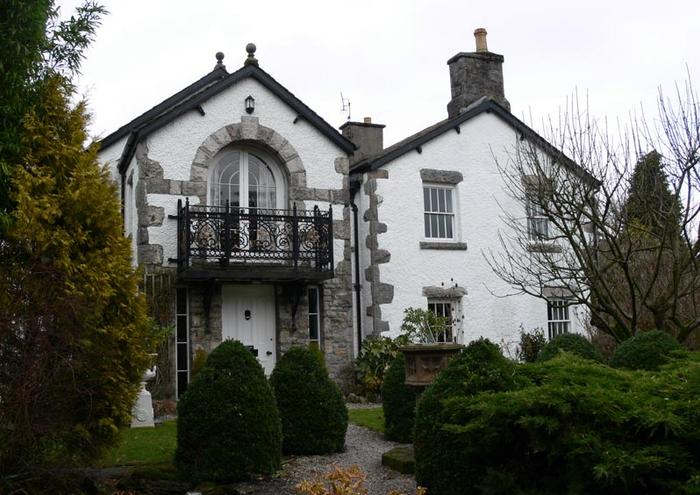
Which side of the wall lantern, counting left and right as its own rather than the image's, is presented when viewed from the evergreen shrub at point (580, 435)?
front

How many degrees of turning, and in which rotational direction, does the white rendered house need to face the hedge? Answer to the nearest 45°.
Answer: approximately 45° to its left

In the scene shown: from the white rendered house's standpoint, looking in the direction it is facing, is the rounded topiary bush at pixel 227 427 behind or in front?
in front

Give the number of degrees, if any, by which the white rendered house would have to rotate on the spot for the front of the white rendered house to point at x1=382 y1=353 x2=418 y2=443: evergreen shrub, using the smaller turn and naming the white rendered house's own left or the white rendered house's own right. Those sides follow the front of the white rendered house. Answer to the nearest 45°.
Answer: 0° — it already faces it

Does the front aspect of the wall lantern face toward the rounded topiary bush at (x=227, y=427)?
yes

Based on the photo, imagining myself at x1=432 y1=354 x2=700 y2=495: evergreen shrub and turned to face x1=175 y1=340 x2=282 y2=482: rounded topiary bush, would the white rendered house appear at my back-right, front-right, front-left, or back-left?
front-right

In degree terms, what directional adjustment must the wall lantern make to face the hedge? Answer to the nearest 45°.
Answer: approximately 45° to its left

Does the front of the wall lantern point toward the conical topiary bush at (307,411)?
yes

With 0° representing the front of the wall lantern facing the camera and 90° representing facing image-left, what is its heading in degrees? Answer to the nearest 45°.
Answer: approximately 0°

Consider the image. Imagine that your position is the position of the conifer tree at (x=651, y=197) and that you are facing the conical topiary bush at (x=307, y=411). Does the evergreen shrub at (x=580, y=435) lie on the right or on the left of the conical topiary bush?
left

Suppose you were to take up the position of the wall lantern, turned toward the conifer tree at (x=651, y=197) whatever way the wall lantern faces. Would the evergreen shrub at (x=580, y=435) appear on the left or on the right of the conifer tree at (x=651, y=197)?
right

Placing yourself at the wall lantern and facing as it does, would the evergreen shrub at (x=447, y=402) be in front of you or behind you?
in front

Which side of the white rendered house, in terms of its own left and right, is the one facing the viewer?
front

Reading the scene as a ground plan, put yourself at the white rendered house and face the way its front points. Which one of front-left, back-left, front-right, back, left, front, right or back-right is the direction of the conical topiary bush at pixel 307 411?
front

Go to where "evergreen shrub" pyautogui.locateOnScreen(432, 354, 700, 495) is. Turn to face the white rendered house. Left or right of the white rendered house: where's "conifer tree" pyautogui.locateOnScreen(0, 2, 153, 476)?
left
